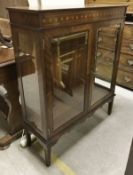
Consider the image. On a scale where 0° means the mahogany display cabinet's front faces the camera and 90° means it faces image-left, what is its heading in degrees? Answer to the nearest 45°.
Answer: approximately 315°
